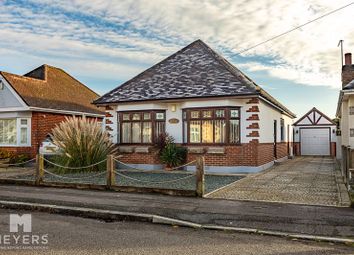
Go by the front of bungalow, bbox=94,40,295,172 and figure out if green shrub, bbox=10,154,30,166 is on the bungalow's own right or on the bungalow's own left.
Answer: on the bungalow's own right

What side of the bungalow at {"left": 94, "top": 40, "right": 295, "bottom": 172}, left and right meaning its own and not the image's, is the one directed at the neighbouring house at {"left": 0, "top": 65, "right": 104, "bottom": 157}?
right

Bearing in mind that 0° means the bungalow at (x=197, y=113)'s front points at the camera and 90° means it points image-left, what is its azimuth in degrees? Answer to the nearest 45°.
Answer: approximately 0°

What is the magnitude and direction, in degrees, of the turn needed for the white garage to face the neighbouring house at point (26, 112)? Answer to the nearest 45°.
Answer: approximately 45° to its right

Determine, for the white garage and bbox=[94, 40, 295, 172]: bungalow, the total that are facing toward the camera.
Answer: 2

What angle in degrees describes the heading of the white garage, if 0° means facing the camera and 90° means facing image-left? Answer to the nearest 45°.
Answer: approximately 0°

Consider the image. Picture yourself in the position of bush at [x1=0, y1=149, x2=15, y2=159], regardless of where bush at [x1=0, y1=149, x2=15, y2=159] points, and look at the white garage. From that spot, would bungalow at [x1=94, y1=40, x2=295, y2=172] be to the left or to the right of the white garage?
right
